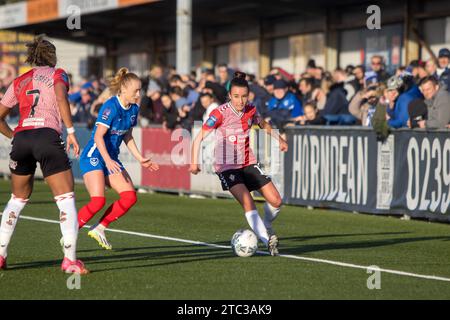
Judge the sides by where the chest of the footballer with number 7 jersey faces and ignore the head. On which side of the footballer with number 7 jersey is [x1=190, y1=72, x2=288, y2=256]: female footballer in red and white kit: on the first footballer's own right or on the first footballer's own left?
on the first footballer's own right

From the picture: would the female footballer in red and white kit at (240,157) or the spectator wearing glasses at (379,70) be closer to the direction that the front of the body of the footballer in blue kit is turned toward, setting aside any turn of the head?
the female footballer in red and white kit

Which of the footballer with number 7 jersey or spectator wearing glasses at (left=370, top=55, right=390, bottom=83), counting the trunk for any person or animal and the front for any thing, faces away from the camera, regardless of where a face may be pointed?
the footballer with number 7 jersey

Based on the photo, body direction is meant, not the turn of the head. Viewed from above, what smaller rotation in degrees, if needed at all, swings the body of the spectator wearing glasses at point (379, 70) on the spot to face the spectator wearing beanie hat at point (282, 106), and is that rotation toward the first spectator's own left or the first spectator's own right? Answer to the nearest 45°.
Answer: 0° — they already face them

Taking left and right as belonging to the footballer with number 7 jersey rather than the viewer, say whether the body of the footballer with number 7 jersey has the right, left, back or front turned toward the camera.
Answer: back

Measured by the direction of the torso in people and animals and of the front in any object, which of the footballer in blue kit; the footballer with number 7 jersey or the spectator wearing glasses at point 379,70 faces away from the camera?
the footballer with number 7 jersey

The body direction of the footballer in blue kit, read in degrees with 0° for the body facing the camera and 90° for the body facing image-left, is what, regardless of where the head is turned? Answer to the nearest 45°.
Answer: approximately 315°

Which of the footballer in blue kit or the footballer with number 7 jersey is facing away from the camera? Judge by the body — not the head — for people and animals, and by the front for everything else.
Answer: the footballer with number 7 jersey
